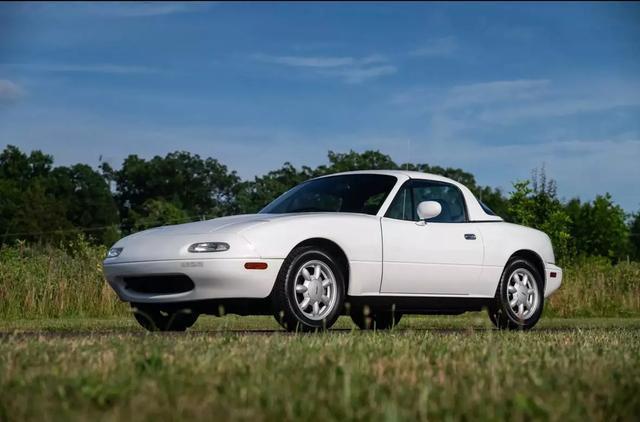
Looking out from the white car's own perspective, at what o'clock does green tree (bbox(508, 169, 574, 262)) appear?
The green tree is roughly at 5 o'clock from the white car.

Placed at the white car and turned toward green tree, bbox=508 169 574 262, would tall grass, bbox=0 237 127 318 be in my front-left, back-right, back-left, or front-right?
front-left

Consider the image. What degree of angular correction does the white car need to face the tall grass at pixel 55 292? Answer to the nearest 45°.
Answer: approximately 90° to its right

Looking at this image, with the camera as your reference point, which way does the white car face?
facing the viewer and to the left of the viewer

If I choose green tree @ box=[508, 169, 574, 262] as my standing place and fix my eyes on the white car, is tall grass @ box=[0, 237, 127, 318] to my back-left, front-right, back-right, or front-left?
front-right
